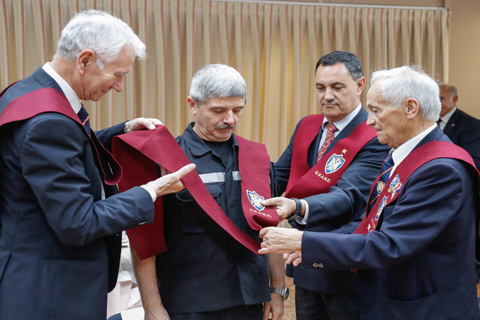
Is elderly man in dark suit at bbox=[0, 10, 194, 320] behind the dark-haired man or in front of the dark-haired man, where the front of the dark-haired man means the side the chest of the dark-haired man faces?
in front

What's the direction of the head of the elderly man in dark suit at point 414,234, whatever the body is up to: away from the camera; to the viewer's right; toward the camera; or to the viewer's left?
to the viewer's left

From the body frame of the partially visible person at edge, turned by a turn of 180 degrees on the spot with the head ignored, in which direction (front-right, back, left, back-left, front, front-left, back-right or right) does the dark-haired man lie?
back-right

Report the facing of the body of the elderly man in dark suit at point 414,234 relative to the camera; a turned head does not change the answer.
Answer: to the viewer's left

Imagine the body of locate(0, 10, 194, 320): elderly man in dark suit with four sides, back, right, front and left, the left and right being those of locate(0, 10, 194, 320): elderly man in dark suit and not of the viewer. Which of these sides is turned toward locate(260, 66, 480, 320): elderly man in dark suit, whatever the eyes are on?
front

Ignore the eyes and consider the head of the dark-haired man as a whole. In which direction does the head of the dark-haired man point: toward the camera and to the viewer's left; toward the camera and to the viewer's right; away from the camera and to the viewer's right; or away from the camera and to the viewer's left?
toward the camera and to the viewer's left

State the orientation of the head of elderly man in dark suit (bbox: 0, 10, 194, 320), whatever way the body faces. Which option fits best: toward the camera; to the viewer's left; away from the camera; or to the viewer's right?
to the viewer's right

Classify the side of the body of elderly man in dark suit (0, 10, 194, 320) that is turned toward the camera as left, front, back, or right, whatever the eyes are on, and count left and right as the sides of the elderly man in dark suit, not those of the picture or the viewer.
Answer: right

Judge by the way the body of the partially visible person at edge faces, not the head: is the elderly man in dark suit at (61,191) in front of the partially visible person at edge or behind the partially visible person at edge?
in front

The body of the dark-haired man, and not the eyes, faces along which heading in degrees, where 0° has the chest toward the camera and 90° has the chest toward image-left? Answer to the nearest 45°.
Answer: approximately 45°
